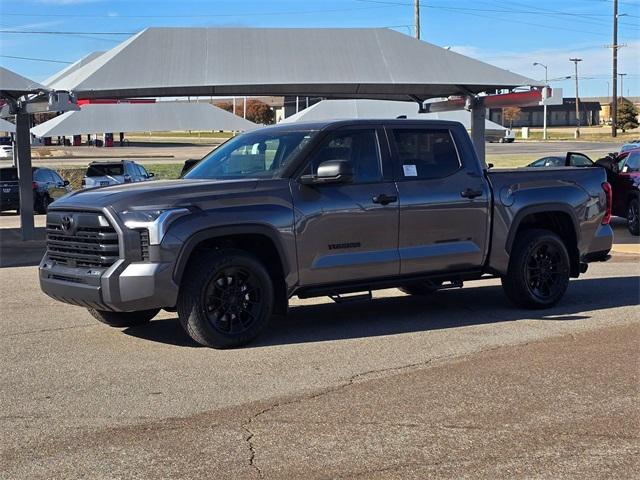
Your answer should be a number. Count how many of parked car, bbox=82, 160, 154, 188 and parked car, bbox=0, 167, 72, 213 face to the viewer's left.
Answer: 0

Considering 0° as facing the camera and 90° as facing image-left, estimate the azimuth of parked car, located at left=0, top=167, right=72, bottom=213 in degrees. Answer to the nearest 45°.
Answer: approximately 225°

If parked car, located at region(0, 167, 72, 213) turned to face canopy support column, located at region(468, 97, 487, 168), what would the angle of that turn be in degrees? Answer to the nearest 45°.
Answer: approximately 90° to its right

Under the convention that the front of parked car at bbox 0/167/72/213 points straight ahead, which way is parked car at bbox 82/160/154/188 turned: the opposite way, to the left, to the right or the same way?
the same way

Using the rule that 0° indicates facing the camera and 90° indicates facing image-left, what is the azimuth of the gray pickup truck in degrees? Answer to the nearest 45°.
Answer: approximately 45°

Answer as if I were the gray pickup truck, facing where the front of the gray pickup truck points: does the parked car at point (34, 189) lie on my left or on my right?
on my right

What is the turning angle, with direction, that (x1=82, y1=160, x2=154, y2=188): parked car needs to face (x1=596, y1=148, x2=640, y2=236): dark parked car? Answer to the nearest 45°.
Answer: approximately 90° to its right

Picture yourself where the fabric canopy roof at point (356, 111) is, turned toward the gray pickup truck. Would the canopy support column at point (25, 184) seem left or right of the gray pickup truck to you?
right

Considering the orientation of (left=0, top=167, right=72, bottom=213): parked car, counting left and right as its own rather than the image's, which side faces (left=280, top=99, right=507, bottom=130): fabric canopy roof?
front

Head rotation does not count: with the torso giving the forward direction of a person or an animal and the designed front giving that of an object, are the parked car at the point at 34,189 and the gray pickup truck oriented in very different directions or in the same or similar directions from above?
very different directions

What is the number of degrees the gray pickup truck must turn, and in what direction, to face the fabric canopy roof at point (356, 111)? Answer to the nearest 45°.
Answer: approximately 135° to its right
